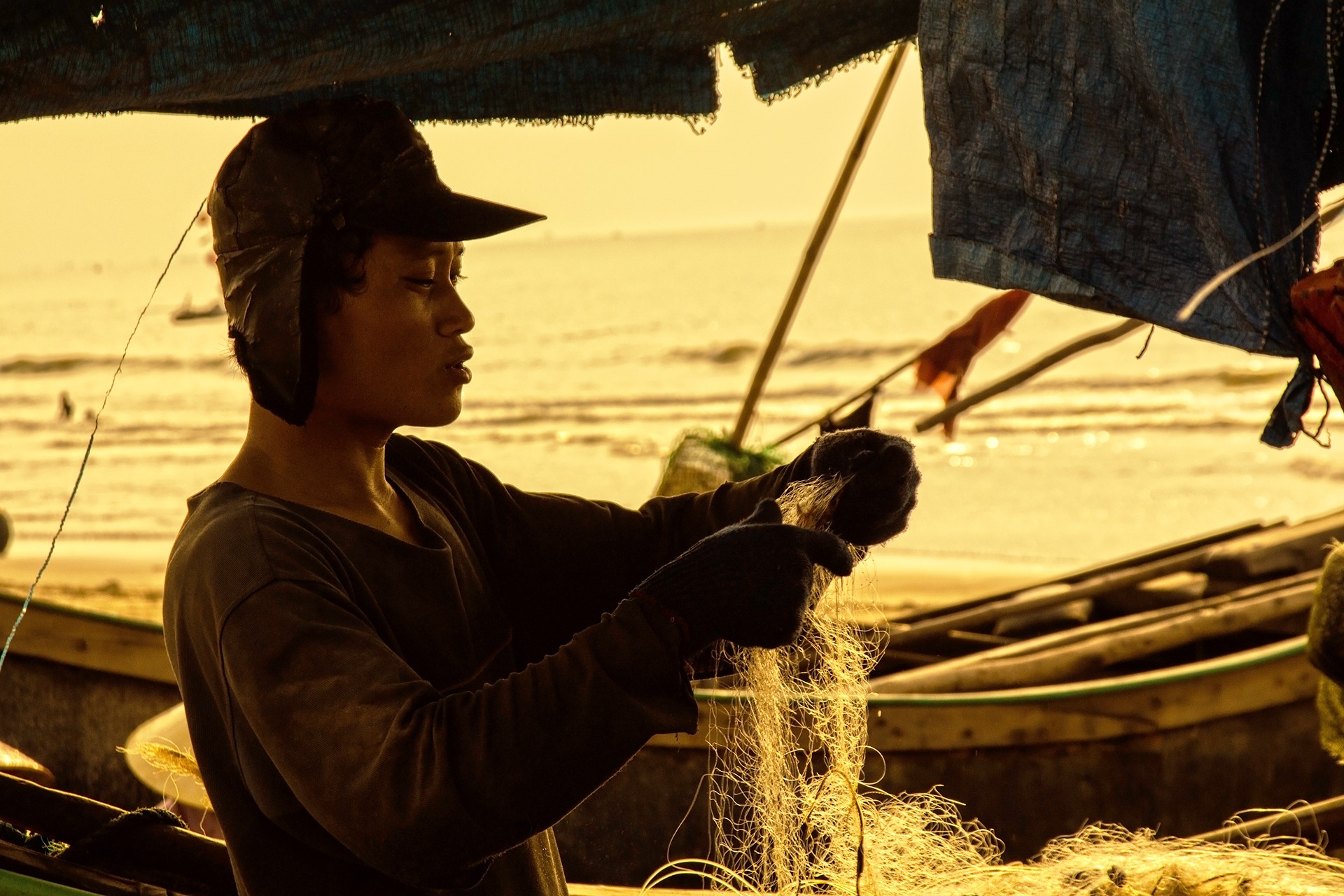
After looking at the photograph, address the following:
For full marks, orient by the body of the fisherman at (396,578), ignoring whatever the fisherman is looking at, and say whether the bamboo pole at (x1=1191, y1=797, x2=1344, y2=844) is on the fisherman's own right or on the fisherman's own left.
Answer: on the fisherman's own left

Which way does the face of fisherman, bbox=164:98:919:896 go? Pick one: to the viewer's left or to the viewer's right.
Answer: to the viewer's right

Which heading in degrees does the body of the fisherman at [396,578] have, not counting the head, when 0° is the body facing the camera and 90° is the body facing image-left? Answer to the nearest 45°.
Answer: approximately 315°

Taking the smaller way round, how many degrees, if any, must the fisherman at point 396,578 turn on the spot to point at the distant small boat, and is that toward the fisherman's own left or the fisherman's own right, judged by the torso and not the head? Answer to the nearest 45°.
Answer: approximately 135° to the fisherman's own left

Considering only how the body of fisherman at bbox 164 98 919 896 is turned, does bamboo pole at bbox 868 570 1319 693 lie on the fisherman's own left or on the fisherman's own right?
on the fisherman's own left
